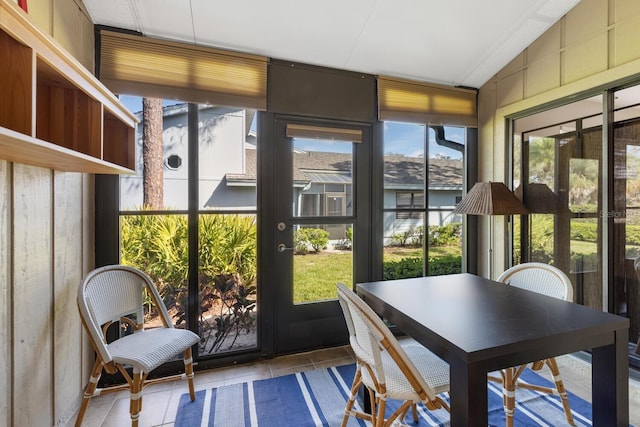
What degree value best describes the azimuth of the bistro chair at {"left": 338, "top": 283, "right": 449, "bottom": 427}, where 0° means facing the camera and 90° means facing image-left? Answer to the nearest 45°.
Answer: approximately 225°

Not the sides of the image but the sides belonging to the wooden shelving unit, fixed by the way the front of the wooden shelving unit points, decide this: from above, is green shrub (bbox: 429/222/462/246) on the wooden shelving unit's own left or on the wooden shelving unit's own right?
on the wooden shelving unit's own left

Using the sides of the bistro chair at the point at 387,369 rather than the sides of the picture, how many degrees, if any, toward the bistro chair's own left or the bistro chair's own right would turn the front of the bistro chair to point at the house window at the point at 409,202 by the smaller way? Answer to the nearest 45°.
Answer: approximately 45° to the bistro chair's own left

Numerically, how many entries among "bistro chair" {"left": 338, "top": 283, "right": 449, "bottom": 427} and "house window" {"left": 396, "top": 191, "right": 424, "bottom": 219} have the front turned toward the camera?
1

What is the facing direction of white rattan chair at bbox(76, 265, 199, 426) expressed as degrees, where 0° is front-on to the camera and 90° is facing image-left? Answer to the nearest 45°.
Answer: approximately 315°

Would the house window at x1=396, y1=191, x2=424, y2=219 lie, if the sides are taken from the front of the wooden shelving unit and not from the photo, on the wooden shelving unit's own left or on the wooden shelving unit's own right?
on the wooden shelving unit's own left

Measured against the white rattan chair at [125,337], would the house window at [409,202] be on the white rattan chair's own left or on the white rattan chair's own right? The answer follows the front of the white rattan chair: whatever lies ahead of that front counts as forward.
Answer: on the white rattan chair's own left

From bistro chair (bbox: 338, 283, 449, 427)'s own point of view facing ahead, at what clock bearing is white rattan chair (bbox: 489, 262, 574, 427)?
The white rattan chair is roughly at 12 o'clock from the bistro chair.
